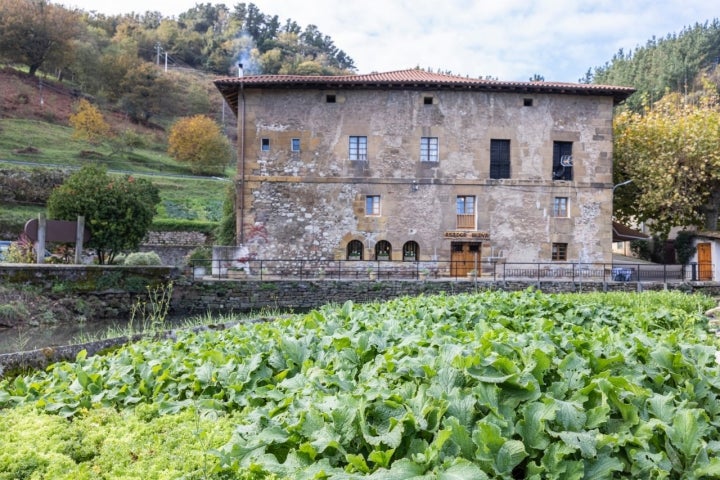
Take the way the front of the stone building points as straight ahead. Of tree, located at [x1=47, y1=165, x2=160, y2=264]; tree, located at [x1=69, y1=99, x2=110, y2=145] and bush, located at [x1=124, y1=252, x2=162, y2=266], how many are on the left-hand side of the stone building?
0

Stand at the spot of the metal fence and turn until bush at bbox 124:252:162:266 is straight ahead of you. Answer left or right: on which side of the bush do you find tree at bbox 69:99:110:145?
right

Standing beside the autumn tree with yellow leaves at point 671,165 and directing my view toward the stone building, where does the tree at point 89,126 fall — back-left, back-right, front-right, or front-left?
front-right

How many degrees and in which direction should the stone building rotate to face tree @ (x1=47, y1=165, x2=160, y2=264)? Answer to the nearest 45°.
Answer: approximately 45° to its right

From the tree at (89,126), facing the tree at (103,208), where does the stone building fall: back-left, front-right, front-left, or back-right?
front-left

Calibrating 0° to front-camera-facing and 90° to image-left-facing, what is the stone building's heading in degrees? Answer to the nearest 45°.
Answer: approximately 0°

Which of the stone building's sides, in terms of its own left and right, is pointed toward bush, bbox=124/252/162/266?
right

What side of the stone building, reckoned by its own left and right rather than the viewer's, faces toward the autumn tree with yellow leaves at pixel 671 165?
left

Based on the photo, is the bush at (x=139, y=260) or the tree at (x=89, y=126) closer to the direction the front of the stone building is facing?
the bush

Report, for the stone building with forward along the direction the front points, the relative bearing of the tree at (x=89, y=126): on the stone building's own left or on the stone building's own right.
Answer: on the stone building's own right

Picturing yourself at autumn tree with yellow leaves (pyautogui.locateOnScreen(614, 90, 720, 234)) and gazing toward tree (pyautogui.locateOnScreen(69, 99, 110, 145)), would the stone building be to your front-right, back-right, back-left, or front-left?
front-left
